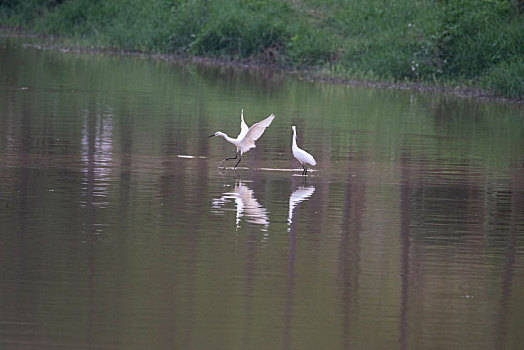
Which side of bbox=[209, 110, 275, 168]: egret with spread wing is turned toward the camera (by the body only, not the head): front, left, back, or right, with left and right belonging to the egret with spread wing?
left
